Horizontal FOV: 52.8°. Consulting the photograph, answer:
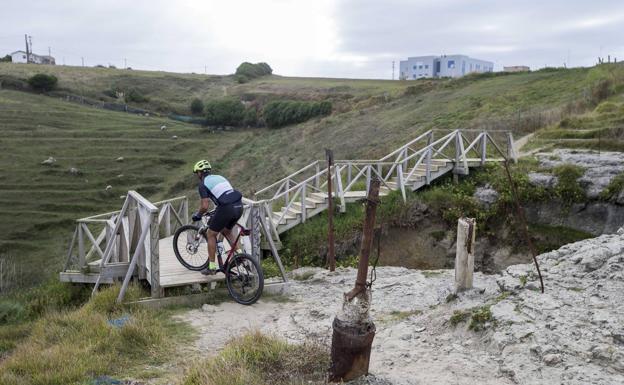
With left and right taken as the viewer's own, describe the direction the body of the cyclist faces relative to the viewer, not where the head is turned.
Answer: facing away from the viewer and to the left of the viewer

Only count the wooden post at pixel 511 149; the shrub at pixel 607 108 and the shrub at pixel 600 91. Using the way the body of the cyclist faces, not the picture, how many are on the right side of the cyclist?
3

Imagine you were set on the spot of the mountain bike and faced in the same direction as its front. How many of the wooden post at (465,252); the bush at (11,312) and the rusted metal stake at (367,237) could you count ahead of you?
1

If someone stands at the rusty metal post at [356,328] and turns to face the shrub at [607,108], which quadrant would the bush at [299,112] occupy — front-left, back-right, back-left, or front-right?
front-left

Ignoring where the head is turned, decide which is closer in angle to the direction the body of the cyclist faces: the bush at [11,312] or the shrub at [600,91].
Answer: the bush

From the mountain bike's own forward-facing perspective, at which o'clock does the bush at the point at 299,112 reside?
The bush is roughly at 2 o'clock from the mountain bike.

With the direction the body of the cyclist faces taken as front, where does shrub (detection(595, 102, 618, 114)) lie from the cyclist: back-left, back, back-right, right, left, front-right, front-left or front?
right

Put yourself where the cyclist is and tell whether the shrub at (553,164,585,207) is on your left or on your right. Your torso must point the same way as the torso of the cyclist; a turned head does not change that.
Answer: on your right

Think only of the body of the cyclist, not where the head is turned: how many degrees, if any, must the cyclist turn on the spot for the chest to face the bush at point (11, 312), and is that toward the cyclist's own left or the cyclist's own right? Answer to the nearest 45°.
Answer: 0° — they already face it

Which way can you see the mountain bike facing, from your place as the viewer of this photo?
facing away from the viewer and to the left of the viewer

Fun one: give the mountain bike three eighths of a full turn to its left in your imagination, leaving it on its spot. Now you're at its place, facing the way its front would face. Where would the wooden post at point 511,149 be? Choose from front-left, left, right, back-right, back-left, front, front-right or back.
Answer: back-left
